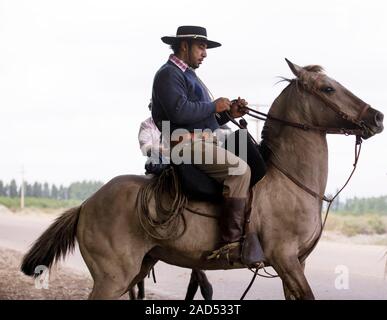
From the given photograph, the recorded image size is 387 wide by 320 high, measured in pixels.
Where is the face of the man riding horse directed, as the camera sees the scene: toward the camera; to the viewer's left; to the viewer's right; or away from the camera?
to the viewer's right

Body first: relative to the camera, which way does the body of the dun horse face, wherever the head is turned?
to the viewer's right

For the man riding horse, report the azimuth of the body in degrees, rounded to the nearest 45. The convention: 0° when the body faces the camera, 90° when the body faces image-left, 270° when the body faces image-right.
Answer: approximately 270°
